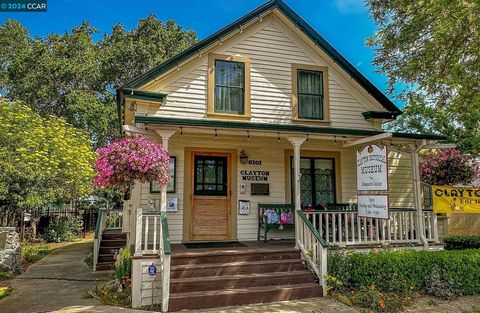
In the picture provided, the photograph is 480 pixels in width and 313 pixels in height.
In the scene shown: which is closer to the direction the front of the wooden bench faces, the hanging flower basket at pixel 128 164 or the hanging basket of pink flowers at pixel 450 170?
the hanging flower basket

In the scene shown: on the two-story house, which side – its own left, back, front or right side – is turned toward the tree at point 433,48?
left

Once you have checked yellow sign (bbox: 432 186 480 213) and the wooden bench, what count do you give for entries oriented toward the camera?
2

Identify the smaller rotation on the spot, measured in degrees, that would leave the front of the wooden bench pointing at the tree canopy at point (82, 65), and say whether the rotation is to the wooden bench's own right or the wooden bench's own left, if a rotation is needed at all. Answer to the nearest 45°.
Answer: approximately 135° to the wooden bench's own right

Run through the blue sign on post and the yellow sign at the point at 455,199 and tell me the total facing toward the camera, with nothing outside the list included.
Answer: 2

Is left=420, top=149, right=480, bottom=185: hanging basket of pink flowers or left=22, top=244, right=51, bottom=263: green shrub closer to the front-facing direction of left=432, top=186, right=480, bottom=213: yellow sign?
the green shrub

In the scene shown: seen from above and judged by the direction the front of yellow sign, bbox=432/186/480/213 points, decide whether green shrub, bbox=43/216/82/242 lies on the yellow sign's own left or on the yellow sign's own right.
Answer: on the yellow sign's own right

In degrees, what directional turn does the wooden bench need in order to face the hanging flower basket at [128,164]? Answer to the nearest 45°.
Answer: approximately 45° to its right
